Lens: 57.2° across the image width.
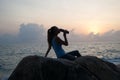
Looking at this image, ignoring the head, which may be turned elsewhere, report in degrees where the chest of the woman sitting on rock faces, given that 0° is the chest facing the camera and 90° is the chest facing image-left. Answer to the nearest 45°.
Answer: approximately 270°
